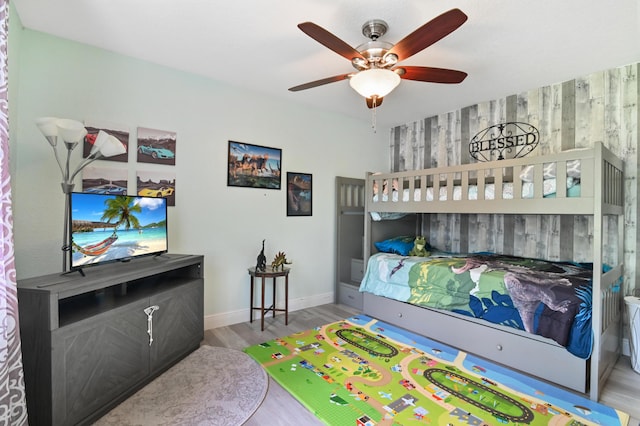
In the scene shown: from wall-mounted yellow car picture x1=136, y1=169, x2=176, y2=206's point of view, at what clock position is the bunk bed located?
The bunk bed is roughly at 10 o'clock from the wall-mounted yellow car picture.

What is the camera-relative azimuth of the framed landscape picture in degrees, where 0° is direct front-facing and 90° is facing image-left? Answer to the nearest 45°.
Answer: approximately 315°

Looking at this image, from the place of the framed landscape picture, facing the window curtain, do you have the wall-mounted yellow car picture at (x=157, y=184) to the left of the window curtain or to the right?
right

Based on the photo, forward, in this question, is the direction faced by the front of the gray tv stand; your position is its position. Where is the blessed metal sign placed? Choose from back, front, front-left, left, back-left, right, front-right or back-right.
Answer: front-left

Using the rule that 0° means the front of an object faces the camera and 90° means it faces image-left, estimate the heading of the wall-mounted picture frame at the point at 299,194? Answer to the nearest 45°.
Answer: approximately 315°

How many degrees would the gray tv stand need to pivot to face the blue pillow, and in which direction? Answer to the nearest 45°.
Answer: approximately 45° to its left

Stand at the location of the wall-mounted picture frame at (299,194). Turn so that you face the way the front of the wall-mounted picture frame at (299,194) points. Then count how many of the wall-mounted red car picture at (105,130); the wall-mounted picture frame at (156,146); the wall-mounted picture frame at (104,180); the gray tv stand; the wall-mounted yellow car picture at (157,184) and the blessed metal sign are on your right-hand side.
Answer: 5
